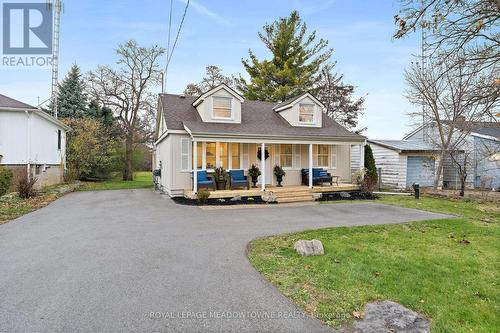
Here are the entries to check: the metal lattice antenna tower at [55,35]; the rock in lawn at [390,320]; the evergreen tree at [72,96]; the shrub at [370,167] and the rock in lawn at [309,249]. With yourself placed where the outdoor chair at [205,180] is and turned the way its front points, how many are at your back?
2

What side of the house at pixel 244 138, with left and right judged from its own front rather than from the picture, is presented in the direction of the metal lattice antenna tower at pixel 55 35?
right

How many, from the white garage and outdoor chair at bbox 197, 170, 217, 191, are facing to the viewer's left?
0

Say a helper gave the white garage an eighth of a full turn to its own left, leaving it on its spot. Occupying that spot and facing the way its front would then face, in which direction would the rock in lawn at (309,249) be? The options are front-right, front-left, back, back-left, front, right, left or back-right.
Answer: right

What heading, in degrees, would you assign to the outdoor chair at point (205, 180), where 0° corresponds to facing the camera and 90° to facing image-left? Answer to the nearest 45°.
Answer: approximately 315°

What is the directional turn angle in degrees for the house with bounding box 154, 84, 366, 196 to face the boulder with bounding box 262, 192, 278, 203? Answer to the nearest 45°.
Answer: approximately 45° to its left

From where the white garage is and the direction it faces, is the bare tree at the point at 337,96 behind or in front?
behind

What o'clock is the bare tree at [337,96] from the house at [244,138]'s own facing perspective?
The bare tree is roughly at 7 o'clock from the house.

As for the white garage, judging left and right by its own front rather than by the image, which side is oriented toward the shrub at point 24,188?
right

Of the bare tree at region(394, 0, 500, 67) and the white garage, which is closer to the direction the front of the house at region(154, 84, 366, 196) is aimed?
the bare tree

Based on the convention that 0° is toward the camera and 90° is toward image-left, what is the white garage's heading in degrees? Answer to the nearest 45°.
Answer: approximately 315°

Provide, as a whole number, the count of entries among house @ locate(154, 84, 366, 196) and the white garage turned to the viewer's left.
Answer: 0

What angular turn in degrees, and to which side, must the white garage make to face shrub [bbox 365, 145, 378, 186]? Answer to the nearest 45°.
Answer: approximately 90° to its right

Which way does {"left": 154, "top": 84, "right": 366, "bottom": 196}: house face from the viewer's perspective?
toward the camera

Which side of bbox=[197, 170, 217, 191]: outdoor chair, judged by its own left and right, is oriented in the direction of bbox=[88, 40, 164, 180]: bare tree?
back
